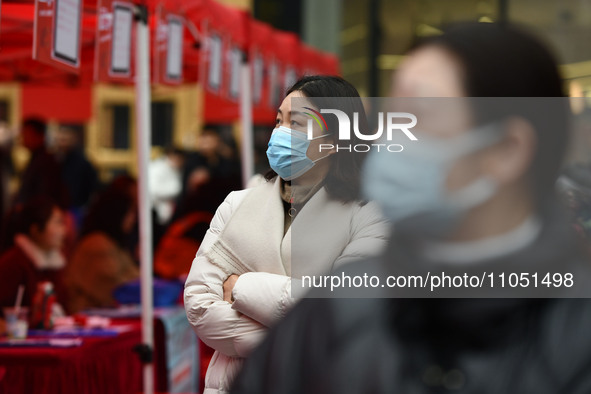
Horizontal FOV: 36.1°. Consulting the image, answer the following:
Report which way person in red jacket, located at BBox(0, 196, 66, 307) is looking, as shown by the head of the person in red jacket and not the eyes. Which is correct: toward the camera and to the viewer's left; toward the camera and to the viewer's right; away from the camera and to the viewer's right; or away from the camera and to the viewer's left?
toward the camera and to the viewer's right

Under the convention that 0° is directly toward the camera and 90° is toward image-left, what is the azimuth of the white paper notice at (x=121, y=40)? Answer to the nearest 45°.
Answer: approximately 315°

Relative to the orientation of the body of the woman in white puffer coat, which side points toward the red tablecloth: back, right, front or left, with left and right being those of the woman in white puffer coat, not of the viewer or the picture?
right

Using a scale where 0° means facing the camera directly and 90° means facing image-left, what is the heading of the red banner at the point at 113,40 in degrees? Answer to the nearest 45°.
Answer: approximately 315°

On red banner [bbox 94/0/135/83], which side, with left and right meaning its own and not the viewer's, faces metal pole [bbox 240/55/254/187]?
left
